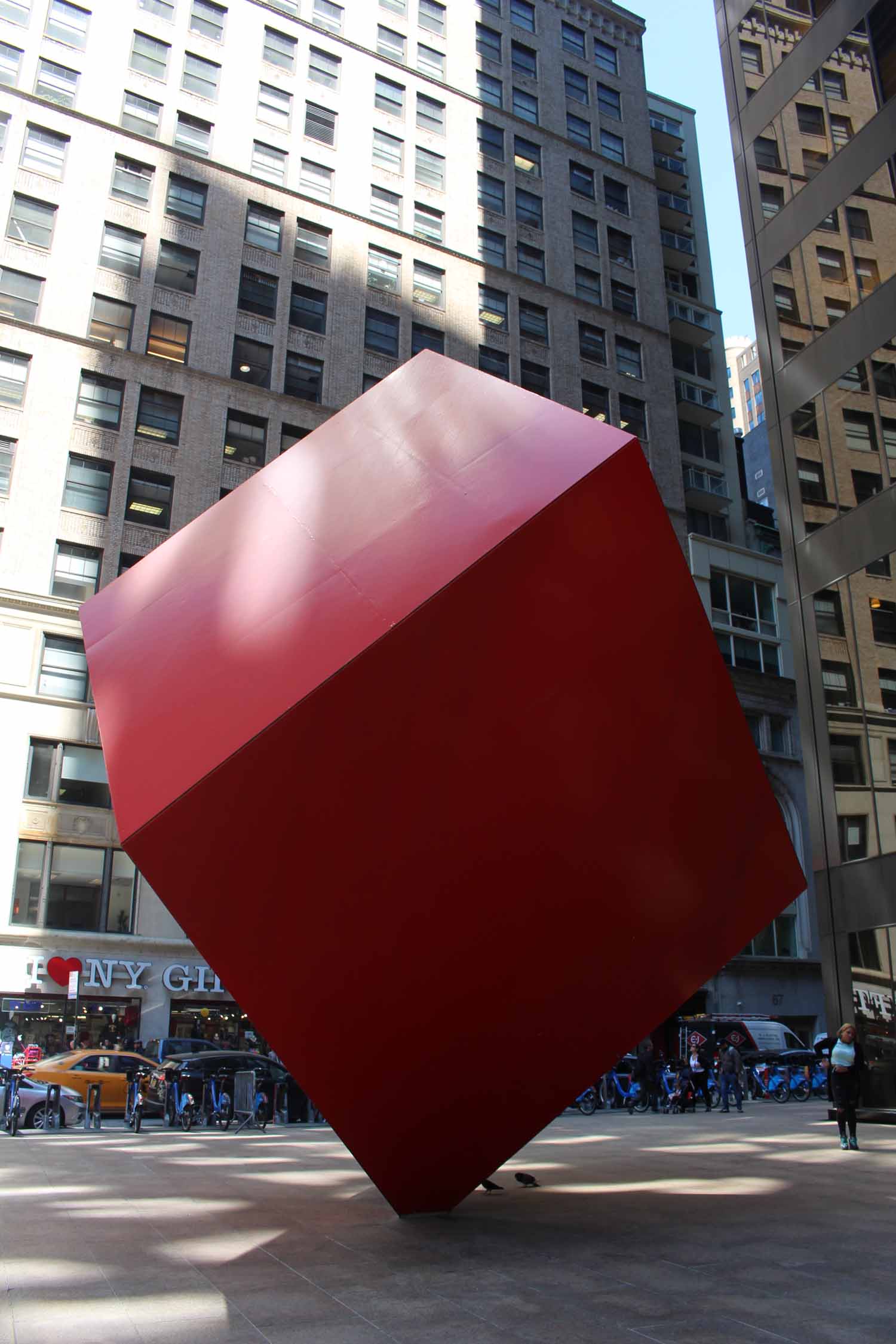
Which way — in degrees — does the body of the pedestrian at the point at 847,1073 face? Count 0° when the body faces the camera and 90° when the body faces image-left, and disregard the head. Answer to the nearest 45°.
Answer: approximately 0°

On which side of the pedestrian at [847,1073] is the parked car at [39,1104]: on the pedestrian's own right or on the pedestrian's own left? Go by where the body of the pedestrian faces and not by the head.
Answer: on the pedestrian's own right

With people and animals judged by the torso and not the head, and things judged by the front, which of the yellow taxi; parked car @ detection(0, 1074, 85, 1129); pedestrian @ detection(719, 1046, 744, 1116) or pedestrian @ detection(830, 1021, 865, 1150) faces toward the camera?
pedestrian @ detection(830, 1021, 865, 1150)
